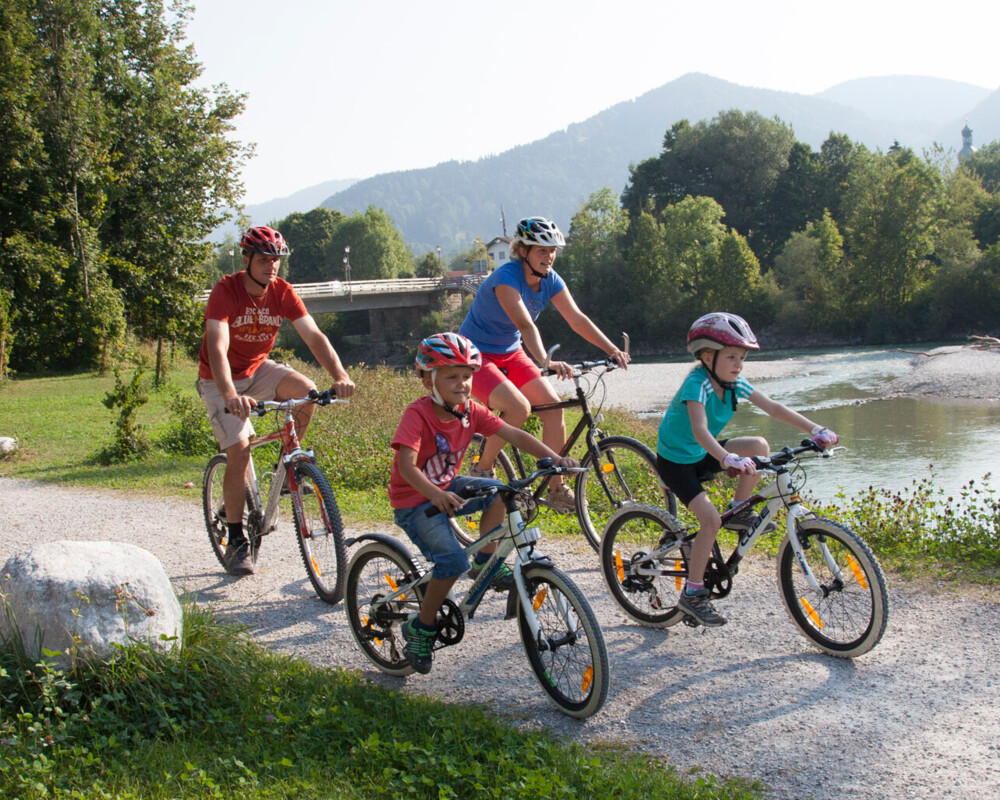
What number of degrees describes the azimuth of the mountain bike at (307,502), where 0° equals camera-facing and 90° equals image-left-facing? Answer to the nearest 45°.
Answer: approximately 315°

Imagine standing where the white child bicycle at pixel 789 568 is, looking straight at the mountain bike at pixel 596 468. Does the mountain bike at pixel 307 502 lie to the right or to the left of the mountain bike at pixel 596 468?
left

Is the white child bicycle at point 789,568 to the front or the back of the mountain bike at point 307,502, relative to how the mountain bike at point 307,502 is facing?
to the front

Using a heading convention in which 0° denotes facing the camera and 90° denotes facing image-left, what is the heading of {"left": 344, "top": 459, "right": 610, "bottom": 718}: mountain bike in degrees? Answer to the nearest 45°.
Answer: approximately 315°

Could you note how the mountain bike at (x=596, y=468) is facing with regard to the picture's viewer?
facing the viewer and to the right of the viewer

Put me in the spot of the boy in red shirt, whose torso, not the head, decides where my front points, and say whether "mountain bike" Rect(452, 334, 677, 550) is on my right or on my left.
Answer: on my left

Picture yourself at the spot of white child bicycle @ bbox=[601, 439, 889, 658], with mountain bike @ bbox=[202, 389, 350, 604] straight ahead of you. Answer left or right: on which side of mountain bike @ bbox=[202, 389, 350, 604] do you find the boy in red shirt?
left

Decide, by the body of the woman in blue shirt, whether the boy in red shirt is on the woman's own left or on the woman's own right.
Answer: on the woman's own right

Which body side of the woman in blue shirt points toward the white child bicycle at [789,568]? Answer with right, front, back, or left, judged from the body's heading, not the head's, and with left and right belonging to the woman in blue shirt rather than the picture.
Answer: front

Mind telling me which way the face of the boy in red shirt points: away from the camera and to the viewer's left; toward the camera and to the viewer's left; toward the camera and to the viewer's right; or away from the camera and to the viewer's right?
toward the camera and to the viewer's right

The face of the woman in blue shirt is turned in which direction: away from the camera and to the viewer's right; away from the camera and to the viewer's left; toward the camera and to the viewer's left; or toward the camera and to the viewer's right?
toward the camera and to the viewer's right

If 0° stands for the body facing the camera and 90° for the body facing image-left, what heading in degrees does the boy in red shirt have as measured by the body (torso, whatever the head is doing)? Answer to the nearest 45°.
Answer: approximately 315°

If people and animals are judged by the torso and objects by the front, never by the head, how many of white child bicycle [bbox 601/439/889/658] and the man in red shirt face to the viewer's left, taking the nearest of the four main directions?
0

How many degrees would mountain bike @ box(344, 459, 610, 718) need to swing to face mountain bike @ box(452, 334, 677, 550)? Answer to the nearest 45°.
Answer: approximately 135° to its left

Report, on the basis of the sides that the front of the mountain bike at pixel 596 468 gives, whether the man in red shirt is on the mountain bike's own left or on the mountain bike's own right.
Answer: on the mountain bike's own right
